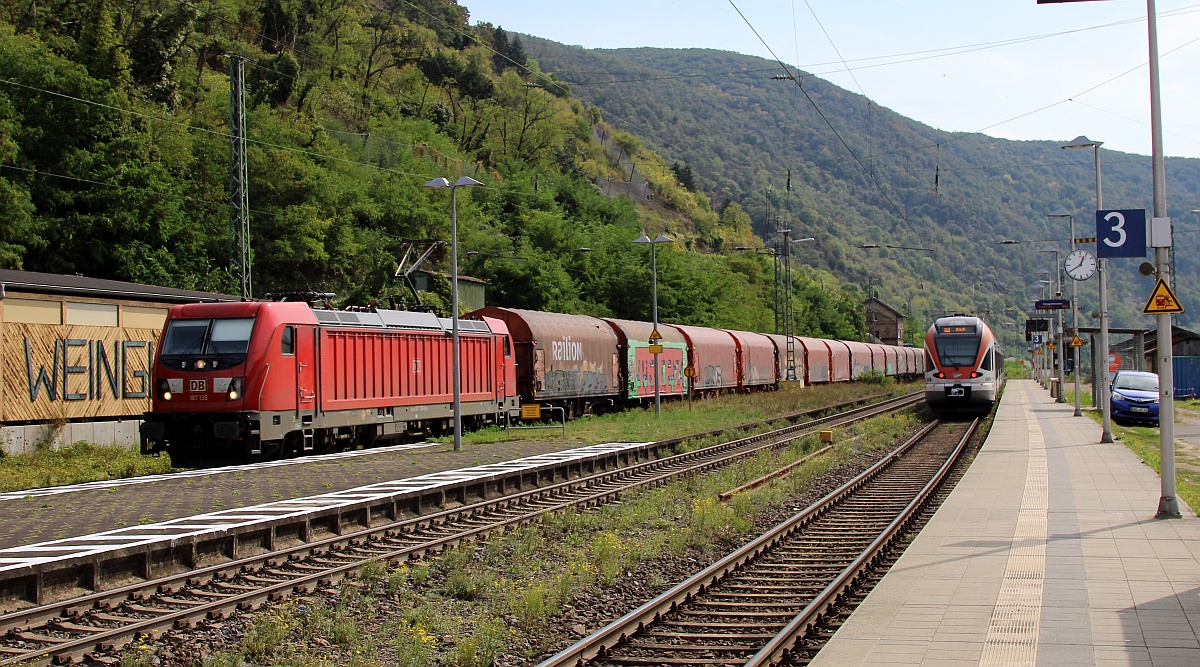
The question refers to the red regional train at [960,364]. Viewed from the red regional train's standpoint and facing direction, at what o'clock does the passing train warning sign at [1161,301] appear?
The passing train warning sign is roughly at 12 o'clock from the red regional train.

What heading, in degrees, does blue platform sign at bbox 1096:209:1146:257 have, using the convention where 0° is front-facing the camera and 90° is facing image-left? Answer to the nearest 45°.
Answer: approximately 0°

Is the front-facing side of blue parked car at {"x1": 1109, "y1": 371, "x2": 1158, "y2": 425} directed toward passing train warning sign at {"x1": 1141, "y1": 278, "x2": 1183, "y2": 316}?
yes

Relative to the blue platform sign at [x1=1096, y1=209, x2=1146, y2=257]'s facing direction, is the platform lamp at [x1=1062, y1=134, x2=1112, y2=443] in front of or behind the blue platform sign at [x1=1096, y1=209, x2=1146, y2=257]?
behind

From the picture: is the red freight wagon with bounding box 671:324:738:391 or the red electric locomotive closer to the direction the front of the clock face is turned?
the red electric locomotive
